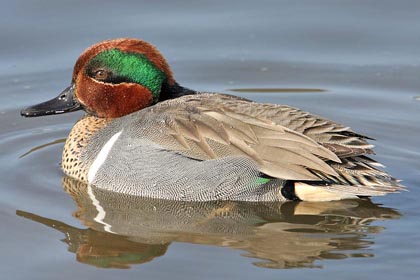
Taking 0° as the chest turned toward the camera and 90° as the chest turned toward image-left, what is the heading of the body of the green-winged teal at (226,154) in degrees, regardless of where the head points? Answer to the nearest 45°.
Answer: approximately 90°
